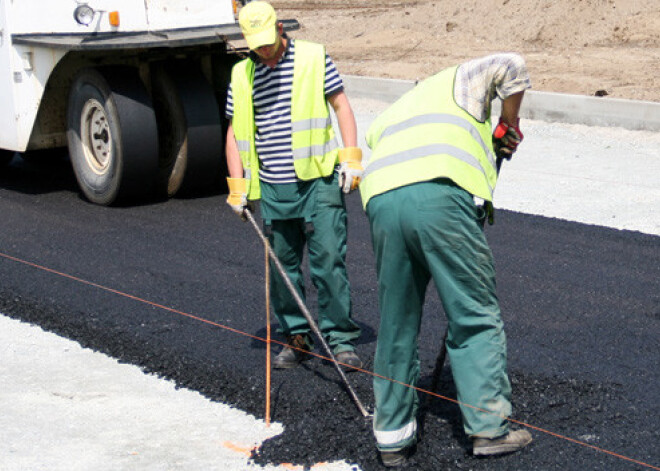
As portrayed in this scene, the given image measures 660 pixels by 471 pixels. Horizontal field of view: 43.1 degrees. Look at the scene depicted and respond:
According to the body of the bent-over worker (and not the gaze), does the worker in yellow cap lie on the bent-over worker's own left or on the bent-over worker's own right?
on the bent-over worker's own left

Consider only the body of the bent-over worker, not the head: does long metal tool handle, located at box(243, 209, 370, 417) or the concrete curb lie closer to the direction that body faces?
the concrete curb

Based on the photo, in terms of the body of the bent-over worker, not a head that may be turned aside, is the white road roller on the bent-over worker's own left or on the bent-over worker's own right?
on the bent-over worker's own left

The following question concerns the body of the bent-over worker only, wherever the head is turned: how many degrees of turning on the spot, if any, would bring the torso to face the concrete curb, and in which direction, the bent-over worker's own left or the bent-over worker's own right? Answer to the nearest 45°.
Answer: approximately 45° to the bent-over worker's own left

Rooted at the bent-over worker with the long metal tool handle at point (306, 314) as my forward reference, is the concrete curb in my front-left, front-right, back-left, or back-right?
front-right

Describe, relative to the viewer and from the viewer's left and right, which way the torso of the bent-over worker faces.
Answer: facing away from the viewer and to the right of the viewer

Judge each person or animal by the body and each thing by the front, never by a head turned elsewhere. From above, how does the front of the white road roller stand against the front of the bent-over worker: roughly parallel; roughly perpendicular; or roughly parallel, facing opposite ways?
roughly perpendicular
